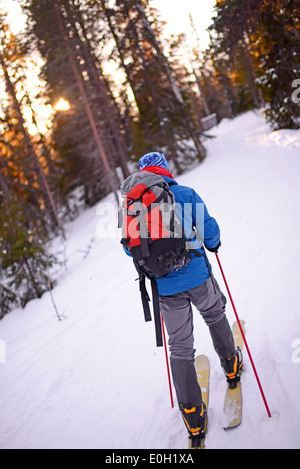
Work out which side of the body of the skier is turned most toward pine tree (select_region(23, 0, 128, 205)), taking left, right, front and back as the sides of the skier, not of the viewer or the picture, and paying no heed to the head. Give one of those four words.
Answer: front

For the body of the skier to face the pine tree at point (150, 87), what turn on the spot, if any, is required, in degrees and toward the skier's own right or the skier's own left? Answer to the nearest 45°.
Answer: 0° — they already face it

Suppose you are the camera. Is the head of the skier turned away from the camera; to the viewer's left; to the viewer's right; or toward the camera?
away from the camera

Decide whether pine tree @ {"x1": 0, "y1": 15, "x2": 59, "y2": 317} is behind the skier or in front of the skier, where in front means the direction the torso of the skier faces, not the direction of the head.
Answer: in front

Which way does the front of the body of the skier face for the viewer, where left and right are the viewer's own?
facing away from the viewer

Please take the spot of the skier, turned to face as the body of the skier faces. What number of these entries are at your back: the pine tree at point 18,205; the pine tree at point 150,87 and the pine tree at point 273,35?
0

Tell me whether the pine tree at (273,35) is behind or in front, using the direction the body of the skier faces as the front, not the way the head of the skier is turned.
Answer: in front
